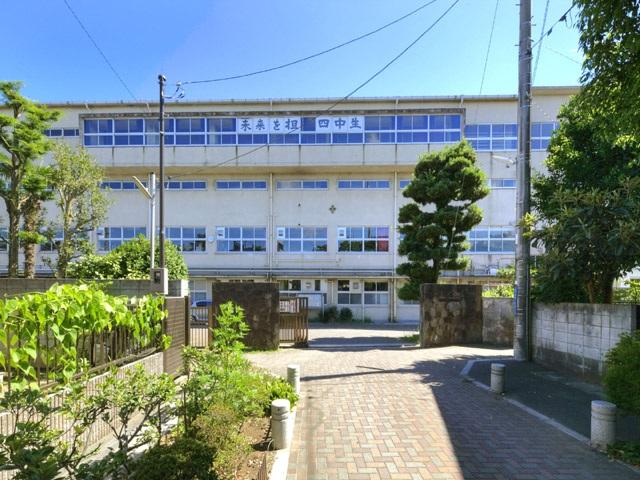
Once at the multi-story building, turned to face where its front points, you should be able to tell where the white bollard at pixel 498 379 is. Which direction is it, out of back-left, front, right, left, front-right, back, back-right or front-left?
front

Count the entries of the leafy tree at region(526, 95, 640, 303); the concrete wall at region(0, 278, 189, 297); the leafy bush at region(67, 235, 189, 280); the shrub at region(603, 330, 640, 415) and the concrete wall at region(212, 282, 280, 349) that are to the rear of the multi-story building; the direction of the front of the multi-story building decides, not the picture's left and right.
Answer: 0

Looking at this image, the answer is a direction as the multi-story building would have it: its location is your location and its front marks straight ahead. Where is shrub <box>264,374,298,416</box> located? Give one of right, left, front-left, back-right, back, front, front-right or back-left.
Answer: front

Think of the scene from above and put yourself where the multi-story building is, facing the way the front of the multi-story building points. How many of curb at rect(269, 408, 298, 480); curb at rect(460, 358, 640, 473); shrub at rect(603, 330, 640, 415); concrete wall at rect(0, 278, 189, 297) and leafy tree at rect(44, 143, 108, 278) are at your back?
0

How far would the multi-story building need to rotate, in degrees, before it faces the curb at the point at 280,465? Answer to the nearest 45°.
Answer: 0° — it already faces it

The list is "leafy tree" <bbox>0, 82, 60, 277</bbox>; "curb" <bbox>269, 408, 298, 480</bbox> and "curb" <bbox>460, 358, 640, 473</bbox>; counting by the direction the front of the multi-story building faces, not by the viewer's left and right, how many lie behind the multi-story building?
0

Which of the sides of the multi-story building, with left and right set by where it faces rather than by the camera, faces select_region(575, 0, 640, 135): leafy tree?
front

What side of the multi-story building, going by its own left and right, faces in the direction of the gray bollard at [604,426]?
front

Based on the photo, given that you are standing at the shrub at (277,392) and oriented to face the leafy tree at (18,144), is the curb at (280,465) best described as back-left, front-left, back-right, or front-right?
back-left

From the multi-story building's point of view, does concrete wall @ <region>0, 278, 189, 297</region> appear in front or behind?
in front

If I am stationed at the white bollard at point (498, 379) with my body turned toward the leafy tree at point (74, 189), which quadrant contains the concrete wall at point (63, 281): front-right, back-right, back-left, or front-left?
front-left

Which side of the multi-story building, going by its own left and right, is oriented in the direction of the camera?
front

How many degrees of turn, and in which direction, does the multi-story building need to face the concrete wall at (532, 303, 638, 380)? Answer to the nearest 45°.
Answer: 0° — it already faces it

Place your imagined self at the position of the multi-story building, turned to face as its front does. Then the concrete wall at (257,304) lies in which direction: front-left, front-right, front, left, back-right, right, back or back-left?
front

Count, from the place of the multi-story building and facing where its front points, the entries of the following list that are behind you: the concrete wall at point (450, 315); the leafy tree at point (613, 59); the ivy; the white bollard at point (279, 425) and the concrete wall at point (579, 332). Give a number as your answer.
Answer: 0

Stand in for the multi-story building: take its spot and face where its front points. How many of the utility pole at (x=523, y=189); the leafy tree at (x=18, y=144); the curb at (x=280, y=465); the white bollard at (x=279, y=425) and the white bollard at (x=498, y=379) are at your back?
0
